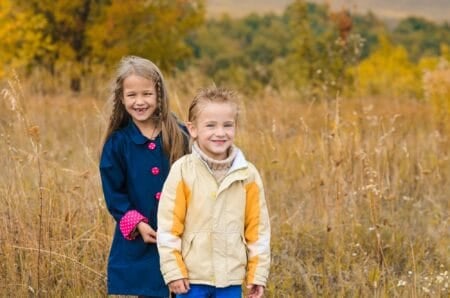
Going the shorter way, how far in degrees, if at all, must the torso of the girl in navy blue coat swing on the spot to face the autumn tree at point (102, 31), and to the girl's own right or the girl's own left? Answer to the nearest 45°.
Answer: approximately 135° to the girl's own left

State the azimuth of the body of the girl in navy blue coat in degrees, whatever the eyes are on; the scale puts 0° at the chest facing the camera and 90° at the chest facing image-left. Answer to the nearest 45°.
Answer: approximately 315°

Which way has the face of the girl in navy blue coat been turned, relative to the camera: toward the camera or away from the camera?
toward the camera

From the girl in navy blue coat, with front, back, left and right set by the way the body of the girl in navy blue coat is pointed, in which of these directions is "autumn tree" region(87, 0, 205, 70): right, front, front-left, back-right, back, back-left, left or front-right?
back-left
